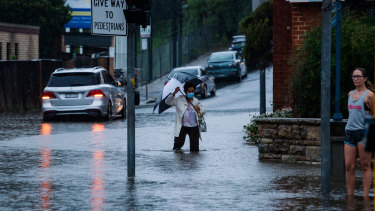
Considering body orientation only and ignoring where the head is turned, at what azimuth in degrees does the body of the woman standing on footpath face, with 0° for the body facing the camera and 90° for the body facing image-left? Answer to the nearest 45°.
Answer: approximately 45°

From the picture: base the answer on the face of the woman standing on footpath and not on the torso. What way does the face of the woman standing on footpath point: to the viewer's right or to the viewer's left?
to the viewer's left

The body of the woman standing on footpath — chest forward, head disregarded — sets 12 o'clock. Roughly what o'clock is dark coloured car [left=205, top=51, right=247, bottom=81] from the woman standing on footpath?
The dark coloured car is roughly at 4 o'clock from the woman standing on footpath.

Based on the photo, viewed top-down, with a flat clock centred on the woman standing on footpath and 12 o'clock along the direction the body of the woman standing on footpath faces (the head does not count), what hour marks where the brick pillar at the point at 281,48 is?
The brick pillar is roughly at 4 o'clock from the woman standing on footpath.

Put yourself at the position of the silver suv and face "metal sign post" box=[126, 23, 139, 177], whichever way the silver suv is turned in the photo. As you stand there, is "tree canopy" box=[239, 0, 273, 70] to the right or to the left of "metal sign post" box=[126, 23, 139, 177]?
left

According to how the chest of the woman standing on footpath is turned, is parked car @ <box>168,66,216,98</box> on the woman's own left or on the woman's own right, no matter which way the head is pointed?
on the woman's own right

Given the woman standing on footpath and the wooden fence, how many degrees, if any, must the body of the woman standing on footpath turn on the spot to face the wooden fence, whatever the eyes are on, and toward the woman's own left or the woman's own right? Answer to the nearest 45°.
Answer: approximately 90° to the woman's own right

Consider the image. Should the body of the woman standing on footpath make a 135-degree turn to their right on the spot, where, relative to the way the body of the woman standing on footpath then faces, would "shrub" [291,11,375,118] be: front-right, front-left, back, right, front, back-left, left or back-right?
front
